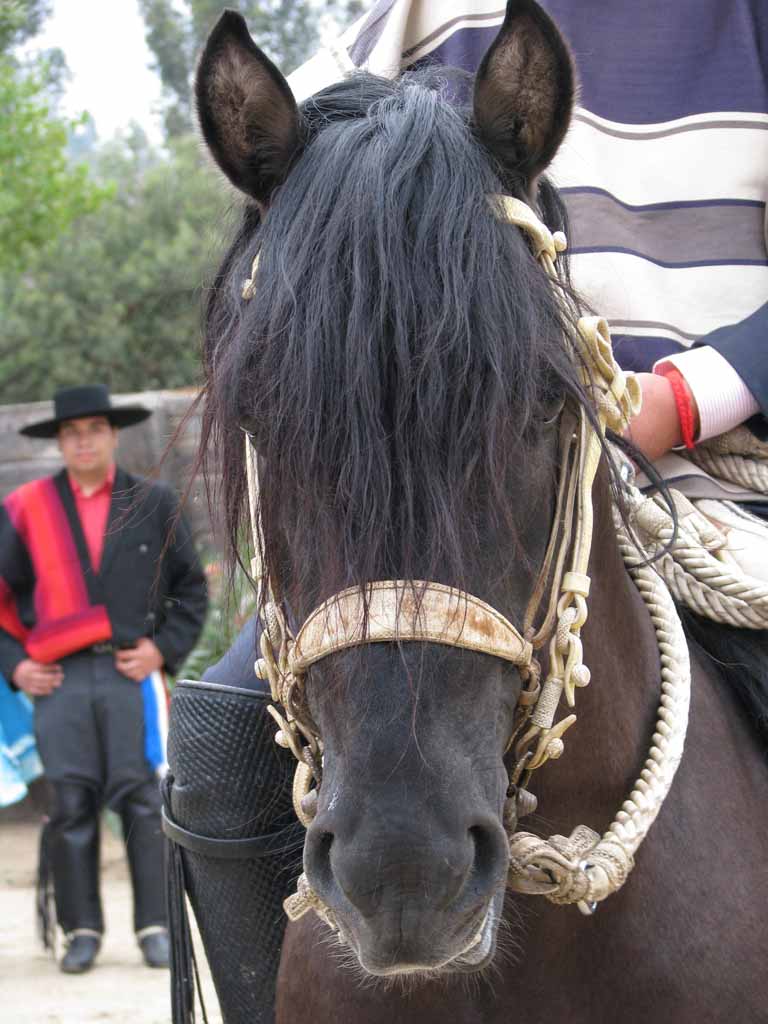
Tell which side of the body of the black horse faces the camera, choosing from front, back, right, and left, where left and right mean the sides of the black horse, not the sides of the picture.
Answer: front

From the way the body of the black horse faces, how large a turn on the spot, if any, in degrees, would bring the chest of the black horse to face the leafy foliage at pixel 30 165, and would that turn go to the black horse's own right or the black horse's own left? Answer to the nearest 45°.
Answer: approximately 135° to the black horse's own right

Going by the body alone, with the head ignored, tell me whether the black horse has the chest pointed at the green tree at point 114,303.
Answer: no

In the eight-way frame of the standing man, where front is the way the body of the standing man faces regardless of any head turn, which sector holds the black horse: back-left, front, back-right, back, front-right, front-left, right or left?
front

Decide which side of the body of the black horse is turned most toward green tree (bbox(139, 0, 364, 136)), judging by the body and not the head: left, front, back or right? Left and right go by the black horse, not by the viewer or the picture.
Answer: back

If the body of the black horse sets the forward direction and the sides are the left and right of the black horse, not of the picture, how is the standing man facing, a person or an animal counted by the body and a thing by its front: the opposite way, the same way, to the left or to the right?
the same way

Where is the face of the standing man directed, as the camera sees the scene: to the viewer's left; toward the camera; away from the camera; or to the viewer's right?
toward the camera

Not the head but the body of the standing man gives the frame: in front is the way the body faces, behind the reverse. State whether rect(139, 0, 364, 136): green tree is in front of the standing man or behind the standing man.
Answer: behind

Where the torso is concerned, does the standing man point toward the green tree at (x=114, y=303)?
no

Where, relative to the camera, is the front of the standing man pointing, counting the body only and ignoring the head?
toward the camera

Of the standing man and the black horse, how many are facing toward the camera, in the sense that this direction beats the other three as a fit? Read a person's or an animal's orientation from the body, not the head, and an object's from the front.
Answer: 2
